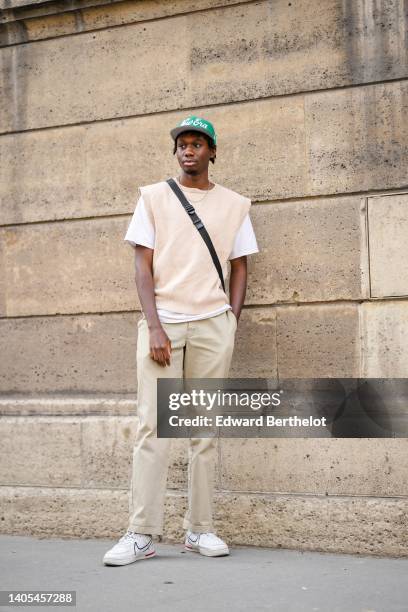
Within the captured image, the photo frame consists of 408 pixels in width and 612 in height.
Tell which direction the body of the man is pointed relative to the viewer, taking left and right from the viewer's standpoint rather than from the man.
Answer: facing the viewer
